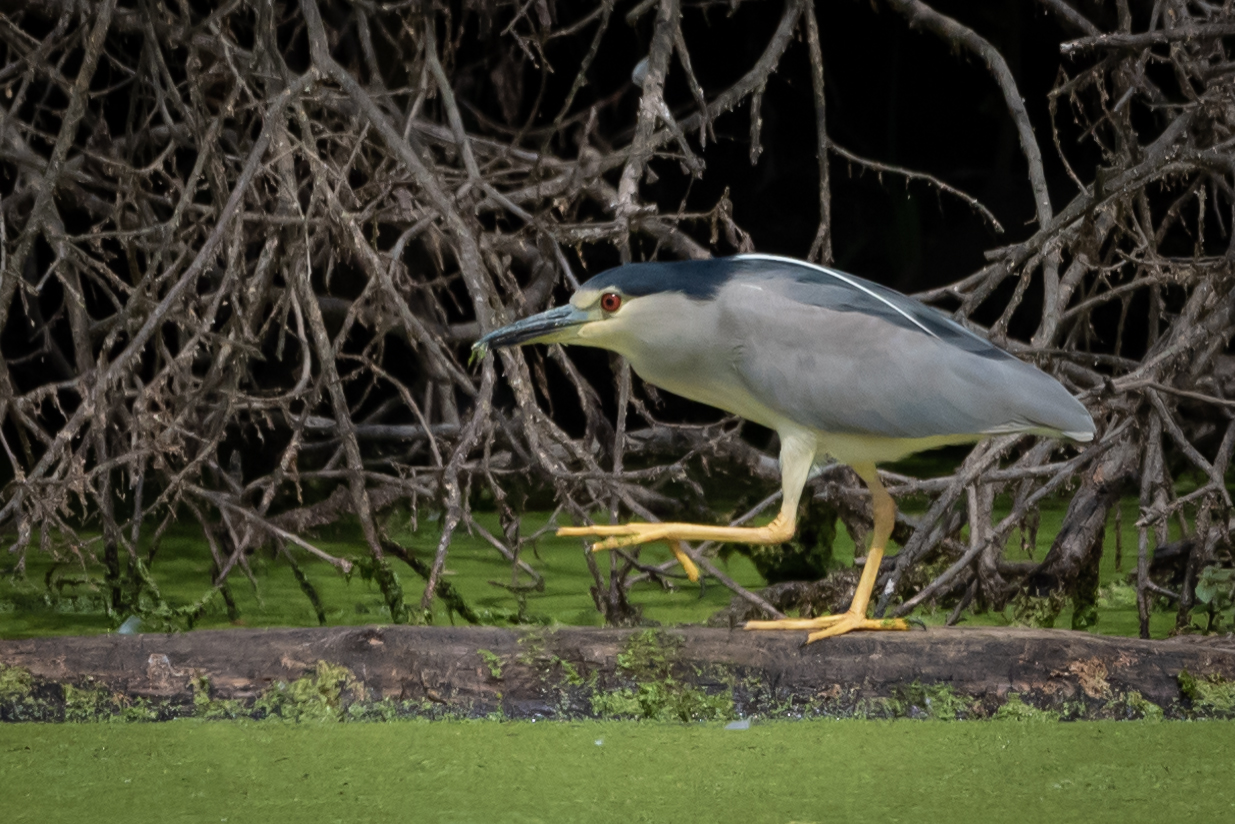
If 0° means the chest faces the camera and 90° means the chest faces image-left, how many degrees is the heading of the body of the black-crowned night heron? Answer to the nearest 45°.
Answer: approximately 90°

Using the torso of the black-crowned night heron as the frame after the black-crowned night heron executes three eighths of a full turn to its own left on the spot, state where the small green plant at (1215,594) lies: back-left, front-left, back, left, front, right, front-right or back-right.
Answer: left
